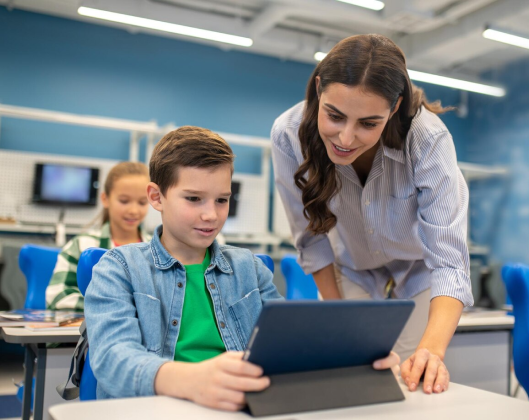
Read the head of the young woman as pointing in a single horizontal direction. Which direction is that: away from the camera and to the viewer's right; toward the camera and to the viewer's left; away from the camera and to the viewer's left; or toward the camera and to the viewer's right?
toward the camera and to the viewer's left

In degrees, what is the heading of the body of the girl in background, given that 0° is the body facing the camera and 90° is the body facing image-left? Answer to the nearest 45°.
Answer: approximately 315°

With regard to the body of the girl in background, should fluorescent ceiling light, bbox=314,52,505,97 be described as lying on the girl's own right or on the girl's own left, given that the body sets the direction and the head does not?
on the girl's own left

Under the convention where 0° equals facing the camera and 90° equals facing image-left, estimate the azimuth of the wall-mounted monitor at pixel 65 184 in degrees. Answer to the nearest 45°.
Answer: approximately 0°

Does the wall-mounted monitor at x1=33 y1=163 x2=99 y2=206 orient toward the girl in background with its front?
yes

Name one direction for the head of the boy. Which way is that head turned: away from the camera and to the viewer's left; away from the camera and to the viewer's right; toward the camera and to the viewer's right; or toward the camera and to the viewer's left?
toward the camera and to the viewer's right

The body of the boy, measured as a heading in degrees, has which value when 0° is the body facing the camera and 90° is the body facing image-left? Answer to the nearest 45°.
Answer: approximately 315°

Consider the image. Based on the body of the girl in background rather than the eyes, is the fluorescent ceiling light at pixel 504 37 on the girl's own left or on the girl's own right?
on the girl's own left

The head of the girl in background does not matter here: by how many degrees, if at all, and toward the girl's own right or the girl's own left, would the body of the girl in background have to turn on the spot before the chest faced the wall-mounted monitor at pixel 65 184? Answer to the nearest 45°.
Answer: approximately 135° to the girl's own left

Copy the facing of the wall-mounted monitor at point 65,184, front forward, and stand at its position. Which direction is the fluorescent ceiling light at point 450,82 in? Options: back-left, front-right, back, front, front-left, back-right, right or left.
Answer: left
